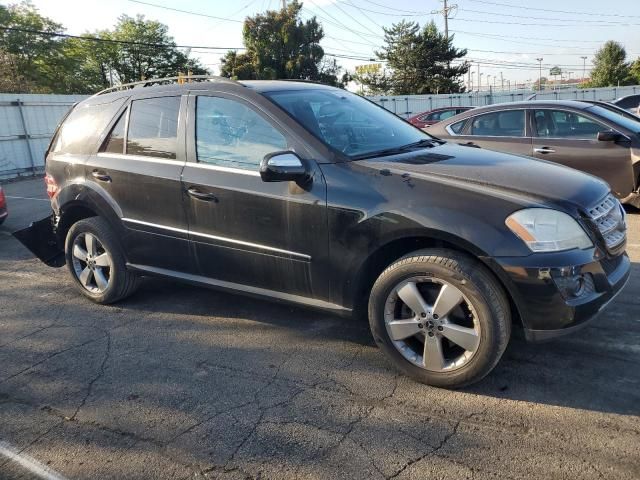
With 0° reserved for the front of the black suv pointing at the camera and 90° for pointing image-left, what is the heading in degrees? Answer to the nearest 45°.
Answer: approximately 315°

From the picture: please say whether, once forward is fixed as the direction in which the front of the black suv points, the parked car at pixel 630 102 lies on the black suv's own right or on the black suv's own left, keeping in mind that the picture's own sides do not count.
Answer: on the black suv's own left

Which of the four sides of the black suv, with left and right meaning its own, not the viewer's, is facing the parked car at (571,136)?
left

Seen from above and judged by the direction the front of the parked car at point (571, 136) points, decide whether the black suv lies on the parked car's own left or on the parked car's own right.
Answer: on the parked car's own right

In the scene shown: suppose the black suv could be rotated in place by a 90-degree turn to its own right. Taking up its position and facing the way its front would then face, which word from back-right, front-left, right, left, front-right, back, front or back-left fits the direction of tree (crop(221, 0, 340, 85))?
back-right

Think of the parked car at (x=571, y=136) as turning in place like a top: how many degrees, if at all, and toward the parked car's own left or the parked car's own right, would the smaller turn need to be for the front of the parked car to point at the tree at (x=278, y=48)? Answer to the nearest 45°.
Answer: approximately 135° to the parked car's own left

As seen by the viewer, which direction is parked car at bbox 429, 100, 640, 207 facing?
to the viewer's right

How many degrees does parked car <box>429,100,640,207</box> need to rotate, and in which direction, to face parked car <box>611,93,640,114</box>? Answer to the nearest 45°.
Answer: approximately 90° to its left

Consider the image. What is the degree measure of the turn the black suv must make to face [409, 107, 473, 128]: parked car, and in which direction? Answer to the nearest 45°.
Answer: approximately 135° to its left

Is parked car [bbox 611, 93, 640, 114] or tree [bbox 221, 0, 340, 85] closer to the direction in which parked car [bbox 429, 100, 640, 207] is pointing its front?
the parked car
